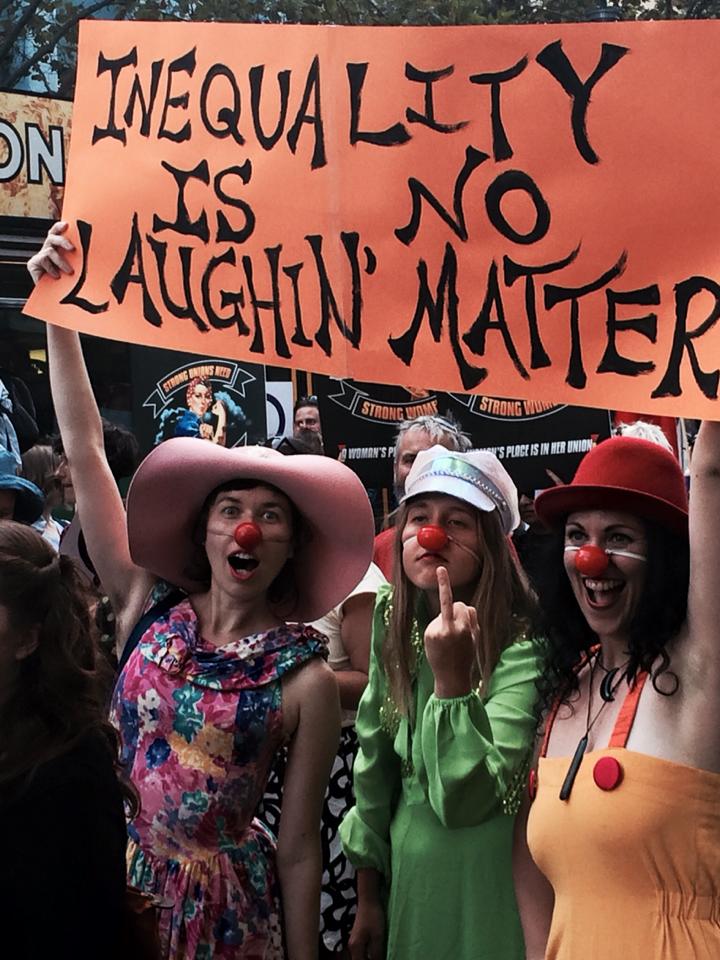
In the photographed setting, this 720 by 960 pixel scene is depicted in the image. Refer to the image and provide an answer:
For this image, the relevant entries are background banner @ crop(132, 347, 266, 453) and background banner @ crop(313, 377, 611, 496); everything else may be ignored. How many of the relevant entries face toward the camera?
2

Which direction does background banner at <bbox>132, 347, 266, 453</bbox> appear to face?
toward the camera

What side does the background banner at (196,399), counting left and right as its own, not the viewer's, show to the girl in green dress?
front

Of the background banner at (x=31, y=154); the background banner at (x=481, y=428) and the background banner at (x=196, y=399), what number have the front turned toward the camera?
3

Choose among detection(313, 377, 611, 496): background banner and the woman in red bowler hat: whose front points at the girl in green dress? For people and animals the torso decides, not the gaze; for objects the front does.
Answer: the background banner

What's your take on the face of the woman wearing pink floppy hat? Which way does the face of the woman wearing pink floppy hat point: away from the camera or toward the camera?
toward the camera

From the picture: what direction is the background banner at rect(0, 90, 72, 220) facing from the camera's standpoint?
toward the camera

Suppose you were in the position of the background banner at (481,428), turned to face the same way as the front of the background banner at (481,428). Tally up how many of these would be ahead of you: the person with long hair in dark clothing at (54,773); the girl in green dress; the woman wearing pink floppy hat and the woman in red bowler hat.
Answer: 4

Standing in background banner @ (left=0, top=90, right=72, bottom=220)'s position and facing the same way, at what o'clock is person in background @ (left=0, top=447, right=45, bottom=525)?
The person in background is roughly at 12 o'clock from the background banner.

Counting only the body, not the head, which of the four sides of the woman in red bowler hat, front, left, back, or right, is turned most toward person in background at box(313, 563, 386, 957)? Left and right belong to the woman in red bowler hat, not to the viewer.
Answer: right

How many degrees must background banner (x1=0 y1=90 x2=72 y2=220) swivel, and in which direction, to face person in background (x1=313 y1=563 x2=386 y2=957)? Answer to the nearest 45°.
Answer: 0° — it already faces them

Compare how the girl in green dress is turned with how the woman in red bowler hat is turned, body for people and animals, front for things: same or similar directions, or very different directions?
same or similar directions

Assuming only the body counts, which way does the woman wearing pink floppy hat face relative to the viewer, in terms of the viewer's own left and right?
facing the viewer

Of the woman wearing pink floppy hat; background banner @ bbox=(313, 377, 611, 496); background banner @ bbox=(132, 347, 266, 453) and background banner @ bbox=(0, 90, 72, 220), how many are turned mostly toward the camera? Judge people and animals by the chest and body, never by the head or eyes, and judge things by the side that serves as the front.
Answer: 4
